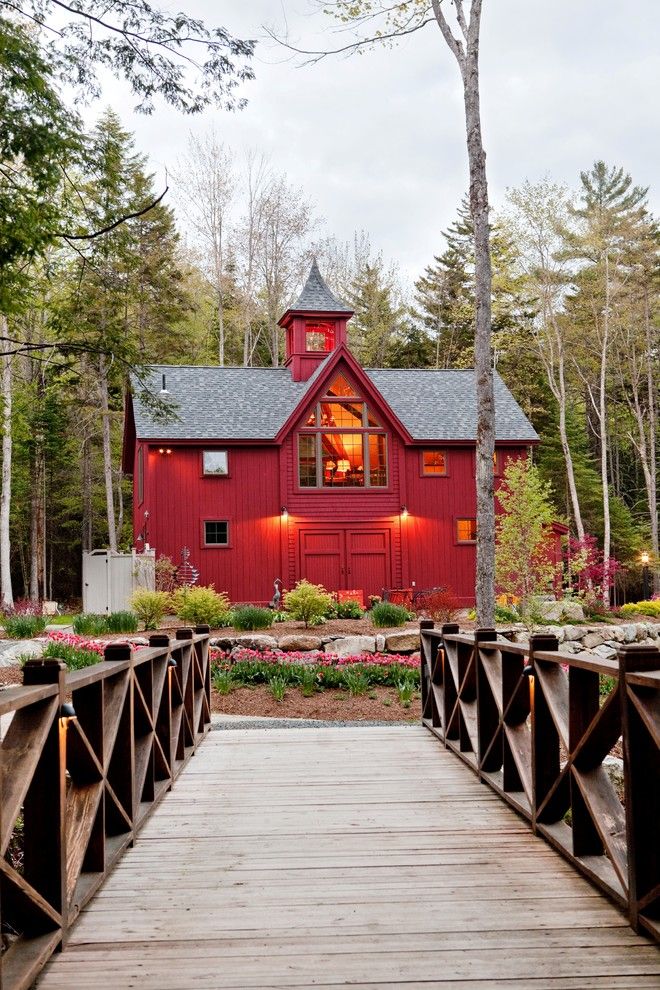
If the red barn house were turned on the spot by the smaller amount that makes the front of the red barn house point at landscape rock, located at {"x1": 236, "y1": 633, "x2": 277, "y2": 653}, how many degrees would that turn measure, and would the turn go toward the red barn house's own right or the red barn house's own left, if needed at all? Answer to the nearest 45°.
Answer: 0° — it already faces it

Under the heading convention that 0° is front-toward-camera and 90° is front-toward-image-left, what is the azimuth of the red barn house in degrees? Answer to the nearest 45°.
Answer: approximately 0°

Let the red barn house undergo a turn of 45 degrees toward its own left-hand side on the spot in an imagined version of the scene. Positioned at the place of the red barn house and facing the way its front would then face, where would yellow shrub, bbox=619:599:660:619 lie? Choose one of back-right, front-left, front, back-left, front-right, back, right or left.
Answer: front-left

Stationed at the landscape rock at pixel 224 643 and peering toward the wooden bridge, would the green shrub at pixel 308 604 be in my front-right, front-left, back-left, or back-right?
back-left

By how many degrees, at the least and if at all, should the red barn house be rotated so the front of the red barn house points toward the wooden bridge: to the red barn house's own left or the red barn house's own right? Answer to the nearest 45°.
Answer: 0° — it already faces it

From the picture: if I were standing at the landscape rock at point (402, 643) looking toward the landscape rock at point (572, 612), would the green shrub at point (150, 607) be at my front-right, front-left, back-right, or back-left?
back-left

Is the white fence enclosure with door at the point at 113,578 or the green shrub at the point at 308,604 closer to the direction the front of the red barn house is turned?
the green shrub

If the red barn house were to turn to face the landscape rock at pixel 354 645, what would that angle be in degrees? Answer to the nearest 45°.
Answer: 0° — it already faces it

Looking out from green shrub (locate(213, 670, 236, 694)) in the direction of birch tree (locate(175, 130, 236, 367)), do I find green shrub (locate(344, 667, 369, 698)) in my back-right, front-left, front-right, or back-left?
back-right

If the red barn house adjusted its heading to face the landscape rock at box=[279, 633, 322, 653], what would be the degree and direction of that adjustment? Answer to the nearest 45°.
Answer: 0° — it already faces it
